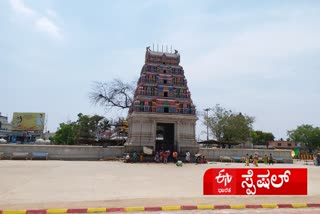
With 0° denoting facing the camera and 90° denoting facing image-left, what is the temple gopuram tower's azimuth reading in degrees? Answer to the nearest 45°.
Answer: approximately 0°
